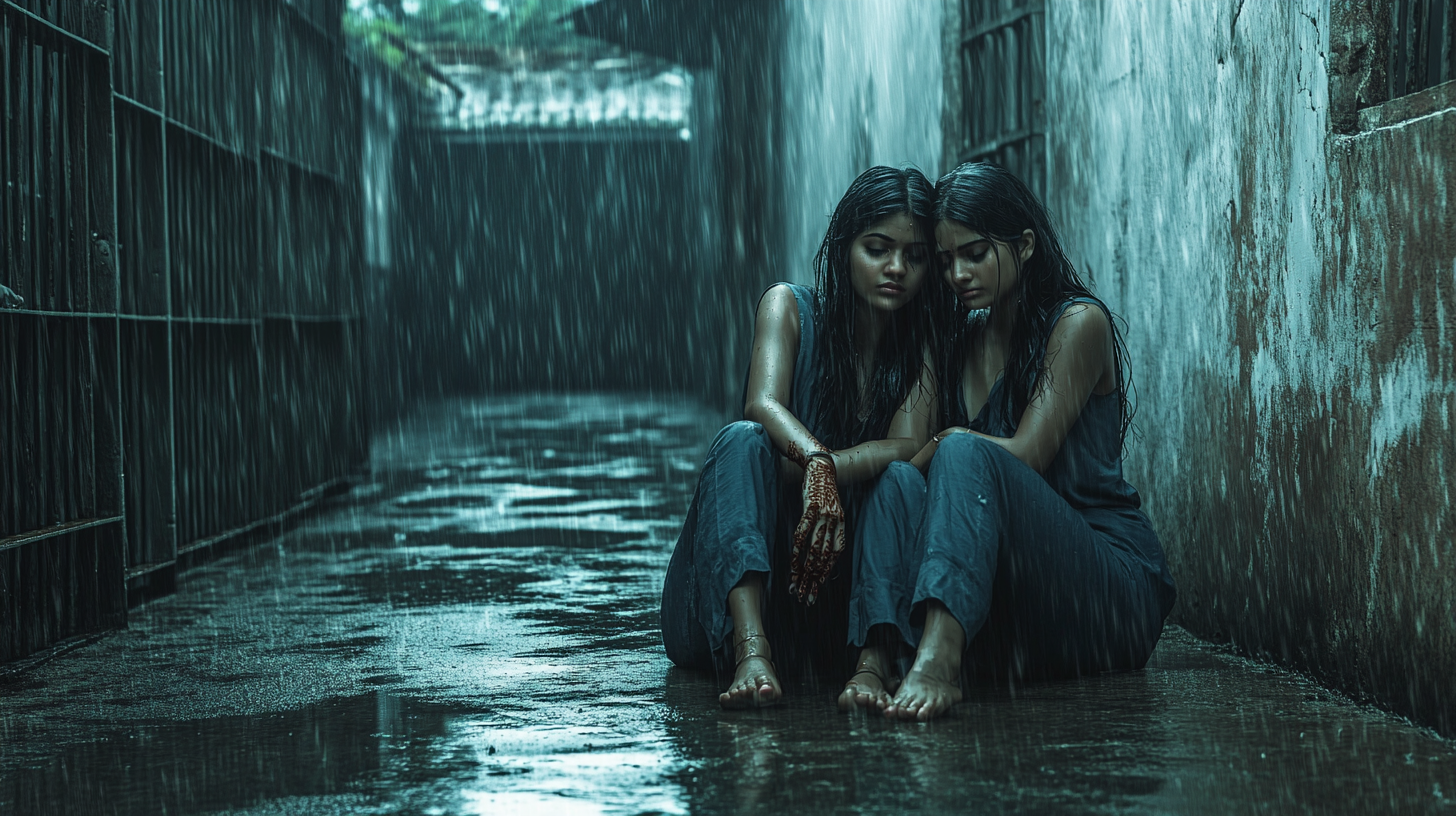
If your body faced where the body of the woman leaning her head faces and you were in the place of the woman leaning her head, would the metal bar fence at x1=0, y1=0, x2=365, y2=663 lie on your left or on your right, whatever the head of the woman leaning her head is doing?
on your right

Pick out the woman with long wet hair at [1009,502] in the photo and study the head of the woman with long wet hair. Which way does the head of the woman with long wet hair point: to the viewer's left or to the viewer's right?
to the viewer's left

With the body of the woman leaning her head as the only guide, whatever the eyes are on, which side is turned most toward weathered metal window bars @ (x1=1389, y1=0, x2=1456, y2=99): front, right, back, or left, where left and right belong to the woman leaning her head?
left

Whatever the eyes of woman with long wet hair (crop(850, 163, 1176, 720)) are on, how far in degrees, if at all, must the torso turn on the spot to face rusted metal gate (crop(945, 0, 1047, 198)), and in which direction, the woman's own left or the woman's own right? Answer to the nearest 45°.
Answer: approximately 135° to the woman's own right
